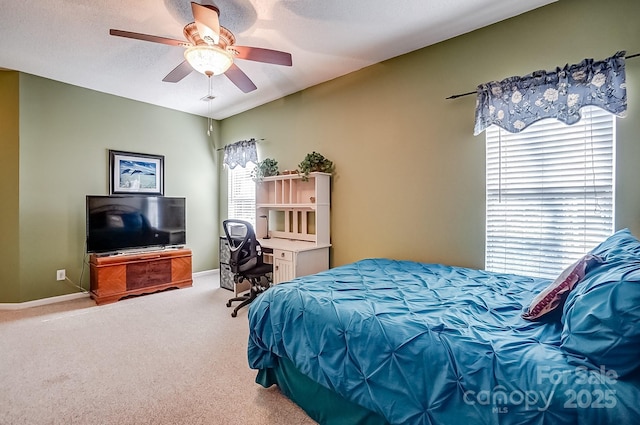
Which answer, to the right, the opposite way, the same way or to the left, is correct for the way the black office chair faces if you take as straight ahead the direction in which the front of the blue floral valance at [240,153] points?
the opposite way

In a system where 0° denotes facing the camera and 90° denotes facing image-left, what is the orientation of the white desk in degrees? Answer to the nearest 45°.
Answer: approximately 45°

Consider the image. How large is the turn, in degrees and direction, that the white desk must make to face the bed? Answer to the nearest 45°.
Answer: approximately 45° to its left

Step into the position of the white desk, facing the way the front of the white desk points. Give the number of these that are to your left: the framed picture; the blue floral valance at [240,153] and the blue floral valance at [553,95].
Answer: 1

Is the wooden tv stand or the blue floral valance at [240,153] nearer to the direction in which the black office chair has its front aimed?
the blue floral valance

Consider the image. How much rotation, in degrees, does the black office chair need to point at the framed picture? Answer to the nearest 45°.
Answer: approximately 90° to its left

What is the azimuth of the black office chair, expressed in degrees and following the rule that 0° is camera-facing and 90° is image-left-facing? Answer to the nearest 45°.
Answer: approximately 225°

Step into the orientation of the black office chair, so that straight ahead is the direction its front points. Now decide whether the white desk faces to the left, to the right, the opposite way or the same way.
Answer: the opposite way

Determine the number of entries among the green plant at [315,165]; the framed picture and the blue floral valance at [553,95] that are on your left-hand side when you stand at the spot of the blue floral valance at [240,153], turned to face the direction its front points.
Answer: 2

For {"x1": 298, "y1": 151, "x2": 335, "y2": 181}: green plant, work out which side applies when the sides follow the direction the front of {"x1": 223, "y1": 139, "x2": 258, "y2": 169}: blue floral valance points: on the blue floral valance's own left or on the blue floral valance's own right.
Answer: on the blue floral valance's own left

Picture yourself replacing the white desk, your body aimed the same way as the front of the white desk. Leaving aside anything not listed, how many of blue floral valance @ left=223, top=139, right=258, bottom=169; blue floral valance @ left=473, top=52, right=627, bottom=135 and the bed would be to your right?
1
